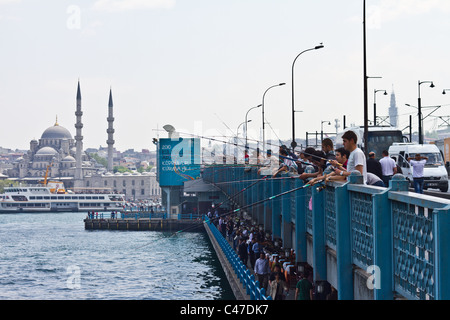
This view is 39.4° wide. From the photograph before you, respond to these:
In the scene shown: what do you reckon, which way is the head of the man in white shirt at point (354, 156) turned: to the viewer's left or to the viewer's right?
to the viewer's left

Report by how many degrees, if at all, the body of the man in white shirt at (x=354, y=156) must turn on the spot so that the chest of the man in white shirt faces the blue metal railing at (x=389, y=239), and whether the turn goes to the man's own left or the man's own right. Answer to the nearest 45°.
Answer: approximately 90° to the man's own left

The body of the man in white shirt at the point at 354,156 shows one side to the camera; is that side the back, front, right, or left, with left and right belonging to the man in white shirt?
left

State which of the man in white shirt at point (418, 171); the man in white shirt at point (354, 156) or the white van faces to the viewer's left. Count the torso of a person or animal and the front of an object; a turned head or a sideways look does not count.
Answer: the man in white shirt at point (354, 156)

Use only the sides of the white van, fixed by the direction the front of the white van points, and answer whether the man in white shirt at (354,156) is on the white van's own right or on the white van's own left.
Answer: on the white van's own right

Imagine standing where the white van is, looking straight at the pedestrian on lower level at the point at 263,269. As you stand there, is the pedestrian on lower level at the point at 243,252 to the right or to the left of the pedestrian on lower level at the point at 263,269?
right
